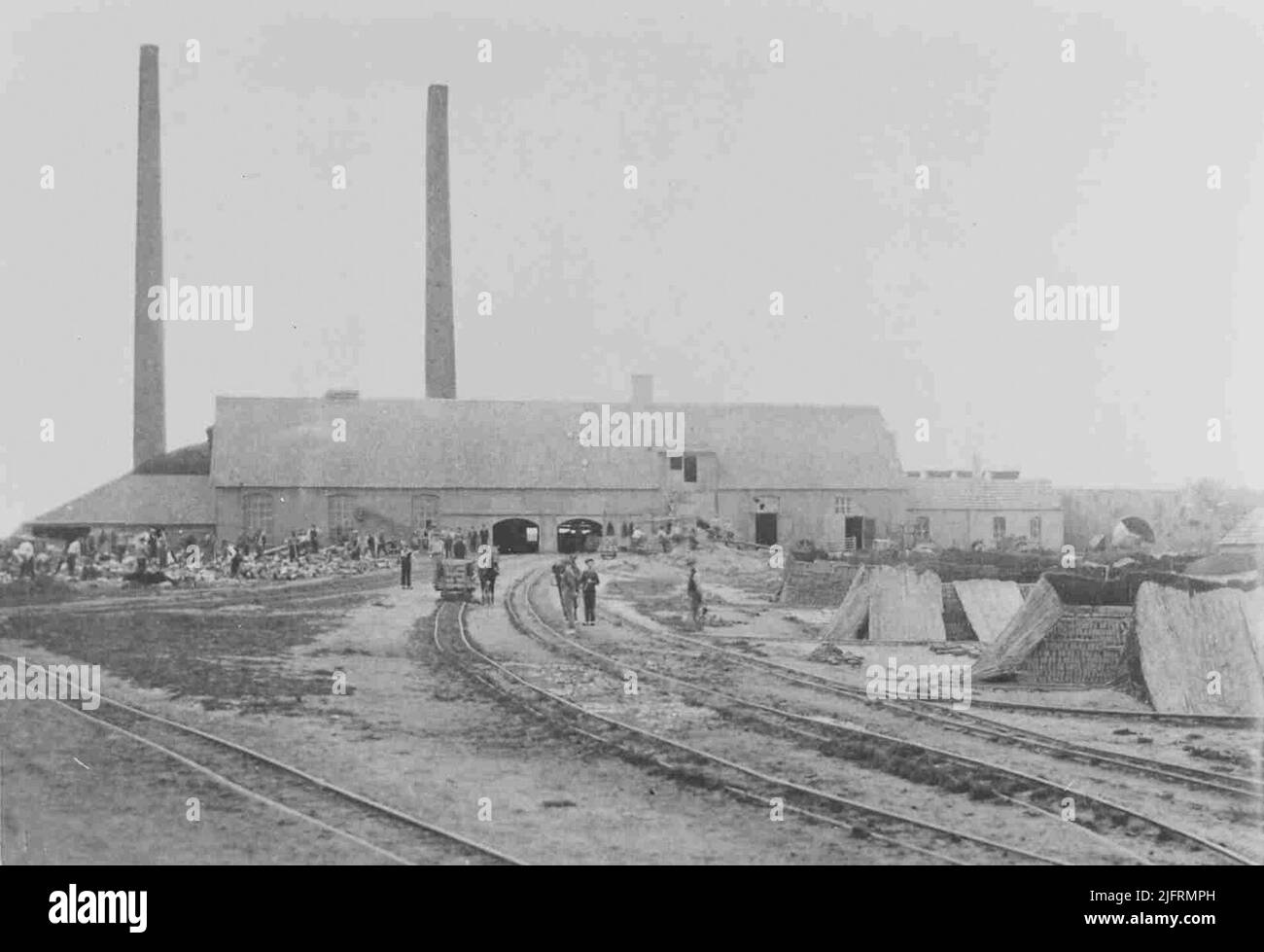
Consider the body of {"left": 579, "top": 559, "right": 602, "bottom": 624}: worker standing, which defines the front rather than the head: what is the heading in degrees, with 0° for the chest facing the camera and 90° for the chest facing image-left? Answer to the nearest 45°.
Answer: approximately 0°

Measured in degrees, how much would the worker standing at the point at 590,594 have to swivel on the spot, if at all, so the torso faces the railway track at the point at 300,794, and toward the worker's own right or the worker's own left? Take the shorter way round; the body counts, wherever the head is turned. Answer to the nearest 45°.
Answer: approximately 45° to the worker's own right

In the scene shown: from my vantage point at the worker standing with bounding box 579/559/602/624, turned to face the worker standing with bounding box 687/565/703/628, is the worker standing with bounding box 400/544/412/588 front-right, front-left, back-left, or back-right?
back-left

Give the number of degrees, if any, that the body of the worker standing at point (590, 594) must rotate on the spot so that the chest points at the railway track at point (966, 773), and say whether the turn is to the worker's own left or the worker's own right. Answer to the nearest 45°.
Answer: approximately 45° to the worker's own left

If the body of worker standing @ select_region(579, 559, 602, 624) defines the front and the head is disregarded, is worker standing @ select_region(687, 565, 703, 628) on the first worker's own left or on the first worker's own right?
on the first worker's own left
